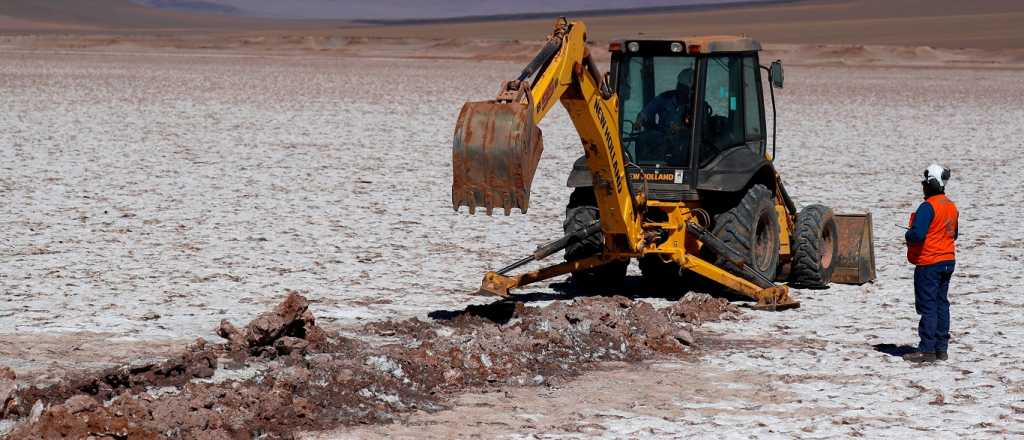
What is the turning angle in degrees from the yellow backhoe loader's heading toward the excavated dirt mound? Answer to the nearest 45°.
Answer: approximately 180°

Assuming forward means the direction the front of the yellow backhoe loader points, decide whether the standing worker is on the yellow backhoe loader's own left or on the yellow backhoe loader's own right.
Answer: on the yellow backhoe loader's own right

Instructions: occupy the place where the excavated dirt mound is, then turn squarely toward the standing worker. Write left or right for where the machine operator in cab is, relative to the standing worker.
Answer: left

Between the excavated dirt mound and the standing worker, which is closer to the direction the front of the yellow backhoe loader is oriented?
the standing worker

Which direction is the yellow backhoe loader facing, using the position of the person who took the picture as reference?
facing away from the viewer and to the right of the viewer
